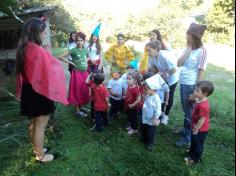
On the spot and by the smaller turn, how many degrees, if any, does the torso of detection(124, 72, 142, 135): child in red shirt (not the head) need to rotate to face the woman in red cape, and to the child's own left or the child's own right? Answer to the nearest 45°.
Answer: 0° — they already face them

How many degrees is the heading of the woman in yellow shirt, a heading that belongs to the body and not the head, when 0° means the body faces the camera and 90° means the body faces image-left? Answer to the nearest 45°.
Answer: approximately 0°

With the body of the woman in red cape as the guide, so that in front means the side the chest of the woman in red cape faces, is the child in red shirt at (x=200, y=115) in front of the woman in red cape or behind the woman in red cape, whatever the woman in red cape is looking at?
in front

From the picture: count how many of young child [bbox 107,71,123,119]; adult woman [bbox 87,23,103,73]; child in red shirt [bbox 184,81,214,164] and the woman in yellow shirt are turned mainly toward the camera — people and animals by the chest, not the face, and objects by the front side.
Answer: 3

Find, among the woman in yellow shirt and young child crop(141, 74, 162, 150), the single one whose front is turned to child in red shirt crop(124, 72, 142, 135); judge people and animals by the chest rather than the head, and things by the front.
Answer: the woman in yellow shirt

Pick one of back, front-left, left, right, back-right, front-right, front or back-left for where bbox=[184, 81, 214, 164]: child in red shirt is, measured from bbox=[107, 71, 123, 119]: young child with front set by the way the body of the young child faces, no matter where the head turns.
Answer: front-left

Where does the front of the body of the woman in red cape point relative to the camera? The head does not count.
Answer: to the viewer's right

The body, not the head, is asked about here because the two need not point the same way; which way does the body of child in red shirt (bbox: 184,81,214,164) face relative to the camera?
to the viewer's left

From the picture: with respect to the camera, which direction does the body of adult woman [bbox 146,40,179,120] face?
to the viewer's left

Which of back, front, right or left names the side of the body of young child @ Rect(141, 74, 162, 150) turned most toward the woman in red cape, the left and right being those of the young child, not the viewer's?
front

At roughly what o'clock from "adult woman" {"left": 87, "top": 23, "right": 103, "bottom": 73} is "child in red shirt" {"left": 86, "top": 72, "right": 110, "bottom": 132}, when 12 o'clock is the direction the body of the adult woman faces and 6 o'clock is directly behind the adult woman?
The child in red shirt is roughly at 12 o'clock from the adult woman.
